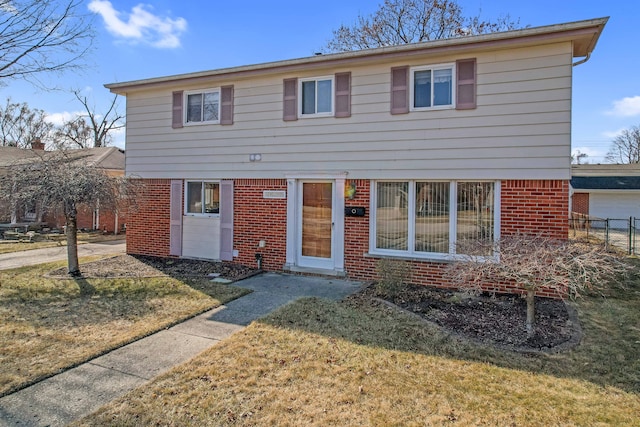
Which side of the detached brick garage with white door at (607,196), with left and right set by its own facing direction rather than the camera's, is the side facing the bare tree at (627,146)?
back

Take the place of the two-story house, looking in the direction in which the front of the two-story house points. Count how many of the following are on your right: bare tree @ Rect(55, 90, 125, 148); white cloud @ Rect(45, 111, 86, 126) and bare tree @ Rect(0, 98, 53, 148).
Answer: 3

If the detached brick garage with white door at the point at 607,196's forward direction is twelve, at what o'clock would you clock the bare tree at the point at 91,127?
The bare tree is roughly at 2 o'clock from the detached brick garage with white door.

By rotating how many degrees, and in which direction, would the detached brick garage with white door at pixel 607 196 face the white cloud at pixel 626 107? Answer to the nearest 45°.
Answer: approximately 180°

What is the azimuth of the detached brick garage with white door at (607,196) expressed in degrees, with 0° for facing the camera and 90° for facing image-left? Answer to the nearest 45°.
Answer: approximately 0°

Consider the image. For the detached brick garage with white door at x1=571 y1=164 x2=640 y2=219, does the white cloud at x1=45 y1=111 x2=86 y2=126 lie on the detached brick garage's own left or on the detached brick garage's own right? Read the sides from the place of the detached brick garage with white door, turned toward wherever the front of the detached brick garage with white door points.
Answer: on the detached brick garage's own right

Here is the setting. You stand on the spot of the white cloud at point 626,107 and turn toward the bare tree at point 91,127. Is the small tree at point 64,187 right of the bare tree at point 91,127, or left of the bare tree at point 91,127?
left

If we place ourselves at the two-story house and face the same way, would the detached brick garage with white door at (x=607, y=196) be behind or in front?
behind

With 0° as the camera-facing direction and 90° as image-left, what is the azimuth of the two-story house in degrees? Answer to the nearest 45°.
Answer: approximately 45°

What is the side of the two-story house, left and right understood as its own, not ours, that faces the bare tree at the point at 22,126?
right
